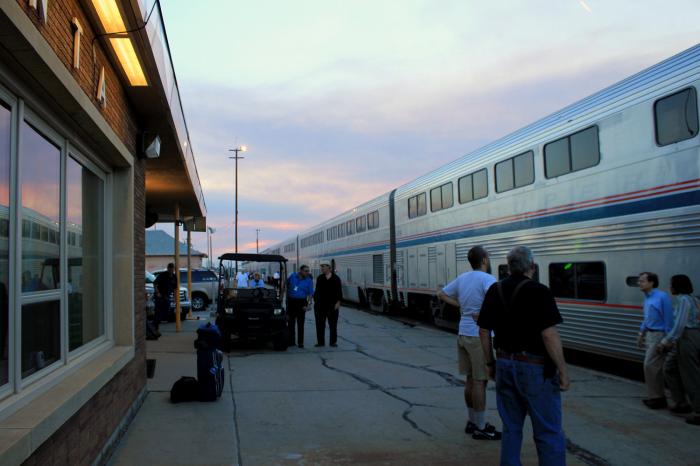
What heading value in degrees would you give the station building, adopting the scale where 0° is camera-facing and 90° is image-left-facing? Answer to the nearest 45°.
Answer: approximately 270°

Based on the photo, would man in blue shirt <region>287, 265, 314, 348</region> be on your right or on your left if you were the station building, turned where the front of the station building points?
on your left

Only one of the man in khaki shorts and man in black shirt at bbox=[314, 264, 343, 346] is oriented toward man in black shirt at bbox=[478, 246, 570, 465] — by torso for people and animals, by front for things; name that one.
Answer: man in black shirt at bbox=[314, 264, 343, 346]

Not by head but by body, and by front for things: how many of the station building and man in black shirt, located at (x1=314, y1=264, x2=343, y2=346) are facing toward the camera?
1

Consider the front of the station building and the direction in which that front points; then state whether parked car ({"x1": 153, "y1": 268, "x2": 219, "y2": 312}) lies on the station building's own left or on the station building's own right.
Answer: on the station building's own left

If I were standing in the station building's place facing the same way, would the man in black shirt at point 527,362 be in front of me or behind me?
in front

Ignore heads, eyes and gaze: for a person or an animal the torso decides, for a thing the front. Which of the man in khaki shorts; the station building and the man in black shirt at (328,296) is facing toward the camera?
the man in black shirt

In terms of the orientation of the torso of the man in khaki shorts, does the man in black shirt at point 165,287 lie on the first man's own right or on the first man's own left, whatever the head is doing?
on the first man's own left

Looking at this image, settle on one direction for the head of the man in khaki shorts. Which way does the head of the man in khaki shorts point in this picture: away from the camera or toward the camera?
away from the camera

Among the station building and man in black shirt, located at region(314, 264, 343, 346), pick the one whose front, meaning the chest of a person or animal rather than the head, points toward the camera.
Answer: the man in black shirt

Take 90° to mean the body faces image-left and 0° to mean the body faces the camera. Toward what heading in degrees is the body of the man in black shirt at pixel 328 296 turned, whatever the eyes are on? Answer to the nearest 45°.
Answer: approximately 0°

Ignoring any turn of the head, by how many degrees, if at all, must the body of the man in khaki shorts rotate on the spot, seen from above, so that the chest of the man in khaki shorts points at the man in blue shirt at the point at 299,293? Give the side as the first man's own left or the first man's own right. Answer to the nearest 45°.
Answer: approximately 90° to the first man's own left

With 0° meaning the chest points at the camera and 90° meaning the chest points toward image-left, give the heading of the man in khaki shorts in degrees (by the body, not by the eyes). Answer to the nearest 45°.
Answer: approximately 225°

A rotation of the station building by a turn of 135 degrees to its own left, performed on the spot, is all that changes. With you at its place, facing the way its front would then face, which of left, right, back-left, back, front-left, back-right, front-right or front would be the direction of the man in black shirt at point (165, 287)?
front-right

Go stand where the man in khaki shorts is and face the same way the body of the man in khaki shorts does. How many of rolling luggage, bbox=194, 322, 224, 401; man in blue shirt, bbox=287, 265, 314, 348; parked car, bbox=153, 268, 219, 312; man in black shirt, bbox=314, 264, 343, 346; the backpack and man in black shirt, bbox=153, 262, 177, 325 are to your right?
0

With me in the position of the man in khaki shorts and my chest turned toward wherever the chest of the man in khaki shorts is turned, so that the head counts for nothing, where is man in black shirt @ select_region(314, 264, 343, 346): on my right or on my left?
on my left
